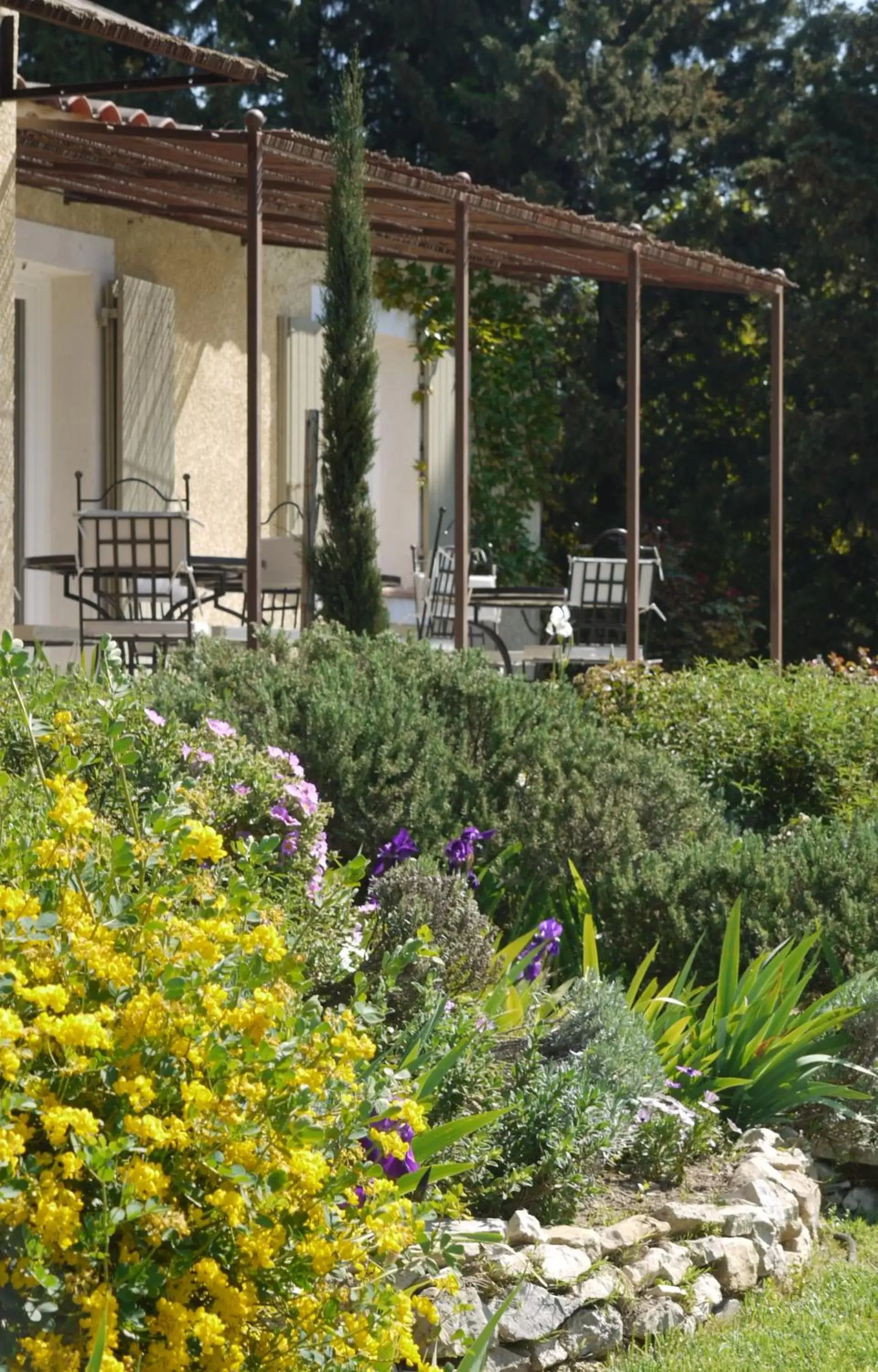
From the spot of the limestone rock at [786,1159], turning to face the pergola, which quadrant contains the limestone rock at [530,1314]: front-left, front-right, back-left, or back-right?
back-left

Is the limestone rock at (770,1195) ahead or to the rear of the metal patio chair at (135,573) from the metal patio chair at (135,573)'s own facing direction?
to the rear

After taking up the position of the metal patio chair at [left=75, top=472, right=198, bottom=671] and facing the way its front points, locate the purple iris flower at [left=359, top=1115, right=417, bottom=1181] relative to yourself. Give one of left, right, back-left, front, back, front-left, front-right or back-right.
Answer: back

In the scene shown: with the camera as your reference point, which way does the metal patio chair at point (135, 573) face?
facing away from the viewer

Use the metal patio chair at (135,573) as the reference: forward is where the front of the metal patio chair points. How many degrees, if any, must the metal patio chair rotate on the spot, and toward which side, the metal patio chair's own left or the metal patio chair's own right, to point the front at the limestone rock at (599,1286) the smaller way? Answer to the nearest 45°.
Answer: approximately 180°

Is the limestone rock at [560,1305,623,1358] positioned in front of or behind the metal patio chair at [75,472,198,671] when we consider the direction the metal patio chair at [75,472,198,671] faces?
behind

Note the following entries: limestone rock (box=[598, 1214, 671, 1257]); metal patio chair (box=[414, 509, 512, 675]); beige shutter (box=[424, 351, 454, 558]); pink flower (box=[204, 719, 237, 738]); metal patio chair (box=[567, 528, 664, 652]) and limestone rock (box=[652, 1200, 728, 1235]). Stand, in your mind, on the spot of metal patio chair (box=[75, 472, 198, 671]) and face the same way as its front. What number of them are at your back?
3

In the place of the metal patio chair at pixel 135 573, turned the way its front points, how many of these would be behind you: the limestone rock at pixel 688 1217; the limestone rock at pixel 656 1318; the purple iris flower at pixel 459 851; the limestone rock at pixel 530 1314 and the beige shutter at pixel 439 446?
4

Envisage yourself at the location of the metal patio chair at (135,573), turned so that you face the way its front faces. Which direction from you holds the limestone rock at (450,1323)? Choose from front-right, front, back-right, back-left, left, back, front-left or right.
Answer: back

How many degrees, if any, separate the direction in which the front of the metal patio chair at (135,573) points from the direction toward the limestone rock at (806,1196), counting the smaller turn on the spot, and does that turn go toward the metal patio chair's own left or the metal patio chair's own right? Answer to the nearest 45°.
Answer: approximately 180°

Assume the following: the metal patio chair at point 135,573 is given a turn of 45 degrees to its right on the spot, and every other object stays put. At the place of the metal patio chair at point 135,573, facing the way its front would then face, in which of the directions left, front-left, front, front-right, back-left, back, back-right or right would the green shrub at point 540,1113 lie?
back-right

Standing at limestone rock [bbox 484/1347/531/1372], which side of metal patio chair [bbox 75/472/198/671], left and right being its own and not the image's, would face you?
back

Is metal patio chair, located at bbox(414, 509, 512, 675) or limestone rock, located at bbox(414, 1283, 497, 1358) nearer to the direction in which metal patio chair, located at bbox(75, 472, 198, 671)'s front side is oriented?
the metal patio chair

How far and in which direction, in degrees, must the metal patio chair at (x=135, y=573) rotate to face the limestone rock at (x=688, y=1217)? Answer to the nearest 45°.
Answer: approximately 180°

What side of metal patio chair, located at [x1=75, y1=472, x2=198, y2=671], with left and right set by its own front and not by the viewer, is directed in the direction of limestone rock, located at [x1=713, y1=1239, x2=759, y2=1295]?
back

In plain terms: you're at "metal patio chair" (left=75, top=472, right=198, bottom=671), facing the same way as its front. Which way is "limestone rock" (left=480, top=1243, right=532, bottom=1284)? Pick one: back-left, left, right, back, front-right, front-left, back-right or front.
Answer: back
